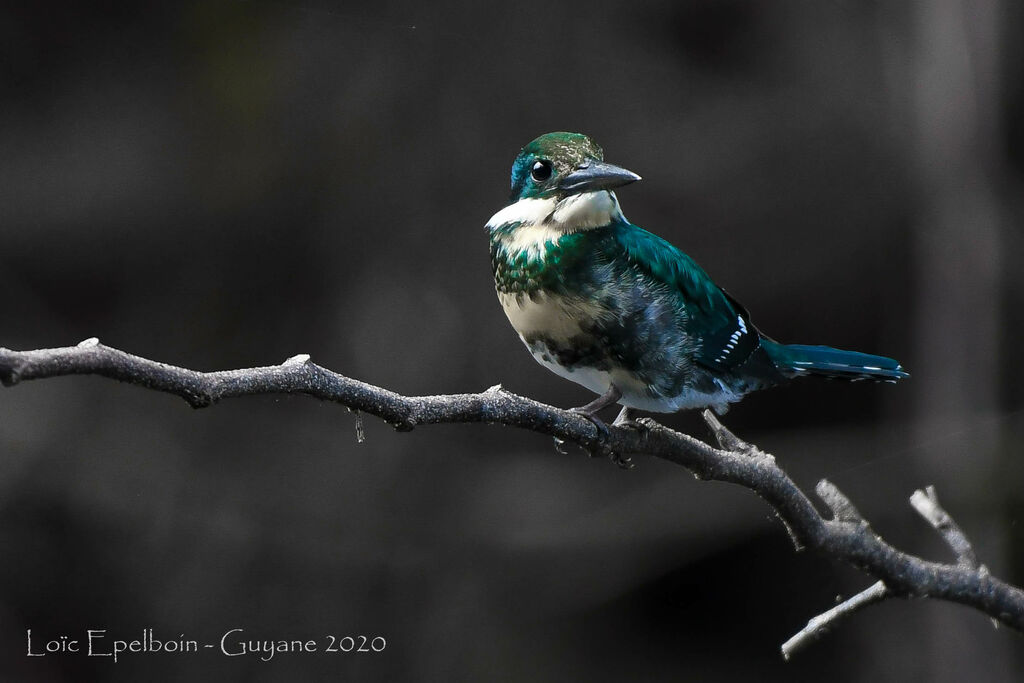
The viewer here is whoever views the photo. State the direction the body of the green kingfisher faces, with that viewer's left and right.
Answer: facing the viewer and to the left of the viewer
